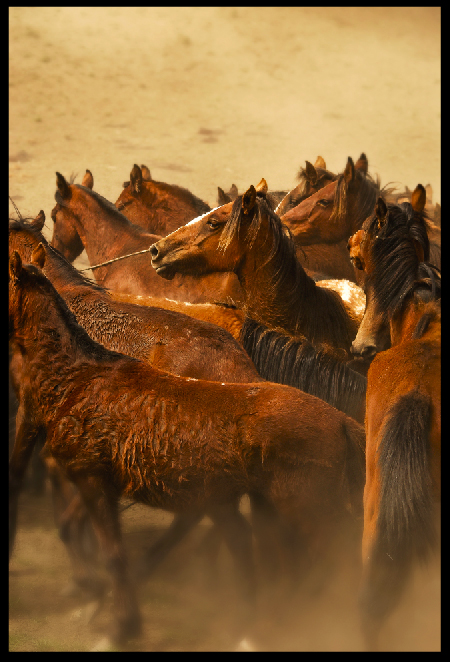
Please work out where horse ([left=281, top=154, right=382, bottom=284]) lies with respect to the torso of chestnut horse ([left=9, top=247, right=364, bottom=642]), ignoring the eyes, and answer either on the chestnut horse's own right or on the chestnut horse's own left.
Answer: on the chestnut horse's own right

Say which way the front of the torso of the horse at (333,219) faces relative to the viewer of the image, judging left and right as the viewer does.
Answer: facing to the left of the viewer

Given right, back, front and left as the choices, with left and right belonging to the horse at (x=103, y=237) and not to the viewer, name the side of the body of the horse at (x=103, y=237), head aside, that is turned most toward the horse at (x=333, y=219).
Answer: back

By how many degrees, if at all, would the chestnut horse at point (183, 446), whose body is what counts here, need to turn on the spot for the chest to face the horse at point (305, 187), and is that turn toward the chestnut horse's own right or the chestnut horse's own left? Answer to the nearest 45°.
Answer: approximately 90° to the chestnut horse's own right

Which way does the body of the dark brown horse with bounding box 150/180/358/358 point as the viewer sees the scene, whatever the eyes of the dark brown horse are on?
to the viewer's left

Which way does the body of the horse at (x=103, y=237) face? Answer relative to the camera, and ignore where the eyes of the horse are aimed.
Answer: to the viewer's left

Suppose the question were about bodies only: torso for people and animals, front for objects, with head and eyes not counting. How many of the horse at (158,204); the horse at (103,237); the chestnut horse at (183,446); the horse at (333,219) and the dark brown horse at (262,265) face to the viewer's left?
5

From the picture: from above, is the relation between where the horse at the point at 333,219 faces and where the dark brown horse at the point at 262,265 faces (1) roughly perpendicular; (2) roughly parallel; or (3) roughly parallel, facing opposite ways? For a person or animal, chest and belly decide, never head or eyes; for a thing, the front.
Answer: roughly parallel

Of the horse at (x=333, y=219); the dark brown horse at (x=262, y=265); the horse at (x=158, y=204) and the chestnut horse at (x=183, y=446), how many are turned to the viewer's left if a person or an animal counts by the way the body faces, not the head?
4

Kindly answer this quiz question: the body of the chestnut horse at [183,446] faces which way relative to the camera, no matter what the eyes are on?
to the viewer's left

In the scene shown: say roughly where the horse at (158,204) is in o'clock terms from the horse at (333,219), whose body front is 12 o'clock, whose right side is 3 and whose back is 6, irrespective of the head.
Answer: the horse at (158,204) is roughly at 1 o'clock from the horse at (333,219).

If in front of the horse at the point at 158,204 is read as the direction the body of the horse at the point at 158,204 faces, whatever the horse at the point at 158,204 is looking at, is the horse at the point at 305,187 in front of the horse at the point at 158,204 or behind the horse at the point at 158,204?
behind

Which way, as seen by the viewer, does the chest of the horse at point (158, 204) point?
to the viewer's left
